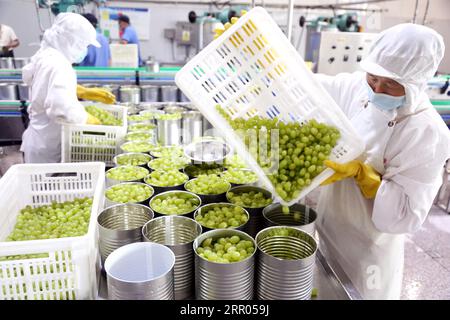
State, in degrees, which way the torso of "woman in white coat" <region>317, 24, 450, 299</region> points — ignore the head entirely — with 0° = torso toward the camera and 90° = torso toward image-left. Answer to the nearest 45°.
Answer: approximately 45°

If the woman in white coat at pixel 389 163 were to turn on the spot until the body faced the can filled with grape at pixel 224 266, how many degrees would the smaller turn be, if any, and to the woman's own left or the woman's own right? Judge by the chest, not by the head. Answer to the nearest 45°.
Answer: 0° — they already face it

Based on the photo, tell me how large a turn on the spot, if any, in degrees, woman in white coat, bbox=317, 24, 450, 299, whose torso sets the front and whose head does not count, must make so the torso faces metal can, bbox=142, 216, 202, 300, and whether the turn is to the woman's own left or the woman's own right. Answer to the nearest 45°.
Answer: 0° — they already face it

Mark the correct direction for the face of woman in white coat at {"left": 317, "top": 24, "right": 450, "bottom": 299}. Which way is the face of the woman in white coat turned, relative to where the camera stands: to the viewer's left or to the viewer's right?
to the viewer's left

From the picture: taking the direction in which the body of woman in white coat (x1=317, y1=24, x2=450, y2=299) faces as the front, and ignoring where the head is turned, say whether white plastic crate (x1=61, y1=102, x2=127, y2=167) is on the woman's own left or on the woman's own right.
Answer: on the woman's own right
